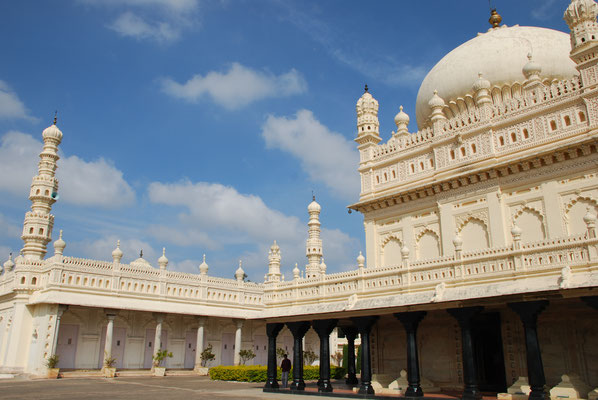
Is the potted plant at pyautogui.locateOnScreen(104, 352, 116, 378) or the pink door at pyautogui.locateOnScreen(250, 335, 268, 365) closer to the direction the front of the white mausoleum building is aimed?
the potted plant

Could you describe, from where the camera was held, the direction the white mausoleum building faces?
facing the viewer and to the left of the viewer

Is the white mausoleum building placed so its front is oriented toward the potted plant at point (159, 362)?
no

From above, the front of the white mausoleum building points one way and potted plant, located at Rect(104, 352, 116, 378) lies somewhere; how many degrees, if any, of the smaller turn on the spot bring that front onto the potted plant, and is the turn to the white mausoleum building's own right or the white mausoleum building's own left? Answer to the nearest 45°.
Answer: approximately 90° to the white mausoleum building's own right

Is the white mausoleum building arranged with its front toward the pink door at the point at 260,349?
no

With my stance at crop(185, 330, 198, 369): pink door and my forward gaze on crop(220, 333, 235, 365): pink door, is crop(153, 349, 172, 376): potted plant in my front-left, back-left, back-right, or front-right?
back-right

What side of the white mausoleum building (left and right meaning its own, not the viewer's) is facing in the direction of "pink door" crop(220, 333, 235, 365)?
right

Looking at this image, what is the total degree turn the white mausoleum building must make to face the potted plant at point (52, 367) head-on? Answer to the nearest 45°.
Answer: approximately 90° to its right

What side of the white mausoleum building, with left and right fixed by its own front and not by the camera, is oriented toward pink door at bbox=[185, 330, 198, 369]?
right
